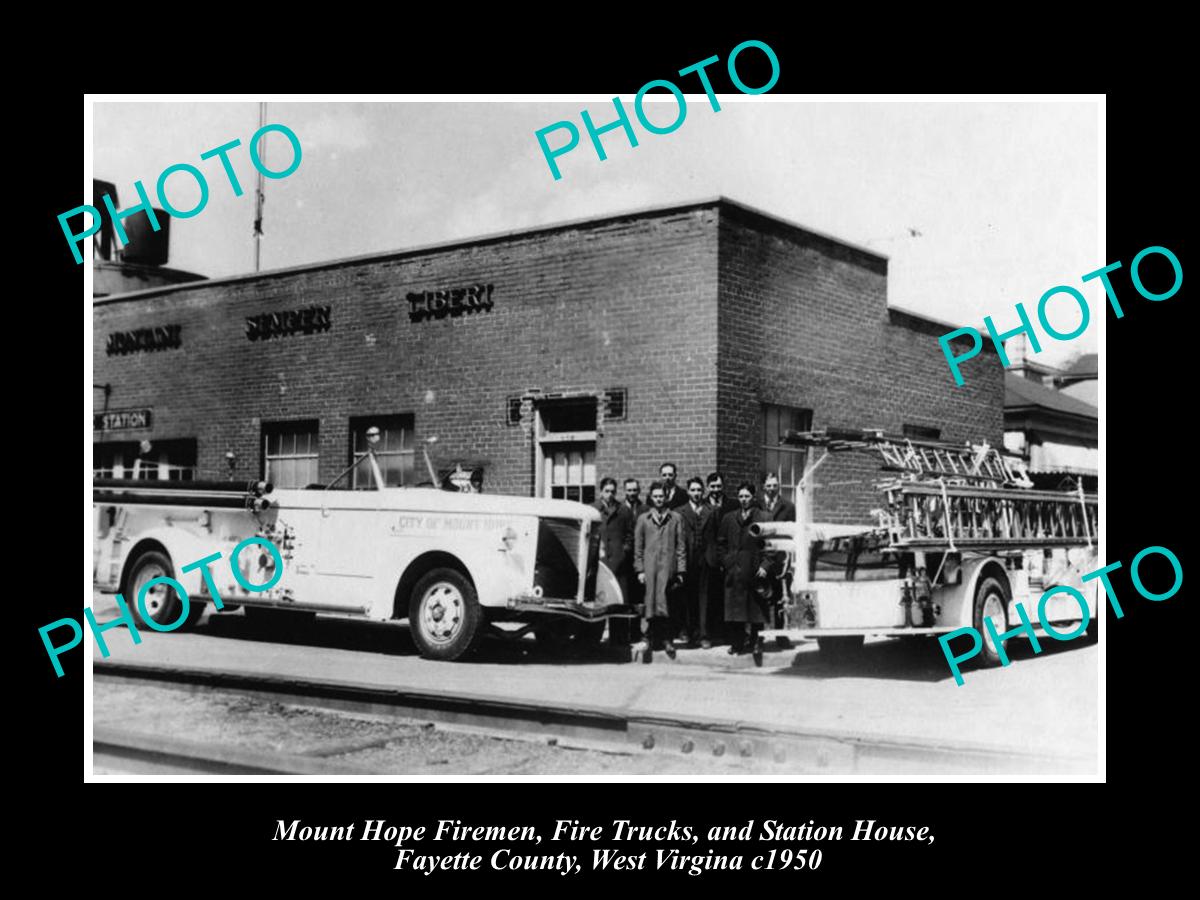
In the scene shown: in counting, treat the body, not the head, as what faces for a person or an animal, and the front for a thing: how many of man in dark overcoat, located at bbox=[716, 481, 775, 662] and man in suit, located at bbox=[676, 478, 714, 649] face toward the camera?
2

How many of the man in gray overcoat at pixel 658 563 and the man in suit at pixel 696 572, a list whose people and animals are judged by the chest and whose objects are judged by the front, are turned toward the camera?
2

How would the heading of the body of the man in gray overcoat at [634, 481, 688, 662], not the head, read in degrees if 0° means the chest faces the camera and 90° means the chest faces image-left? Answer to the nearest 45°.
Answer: approximately 0°

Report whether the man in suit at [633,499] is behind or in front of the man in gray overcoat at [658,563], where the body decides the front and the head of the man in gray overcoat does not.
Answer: behind

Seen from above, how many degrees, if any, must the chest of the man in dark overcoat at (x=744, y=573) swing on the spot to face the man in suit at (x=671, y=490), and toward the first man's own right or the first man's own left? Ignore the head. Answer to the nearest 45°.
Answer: approximately 135° to the first man's own right

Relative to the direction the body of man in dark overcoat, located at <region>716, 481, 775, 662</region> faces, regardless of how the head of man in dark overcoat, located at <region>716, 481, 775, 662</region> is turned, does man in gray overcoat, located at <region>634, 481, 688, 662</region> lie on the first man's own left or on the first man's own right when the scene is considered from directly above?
on the first man's own right
